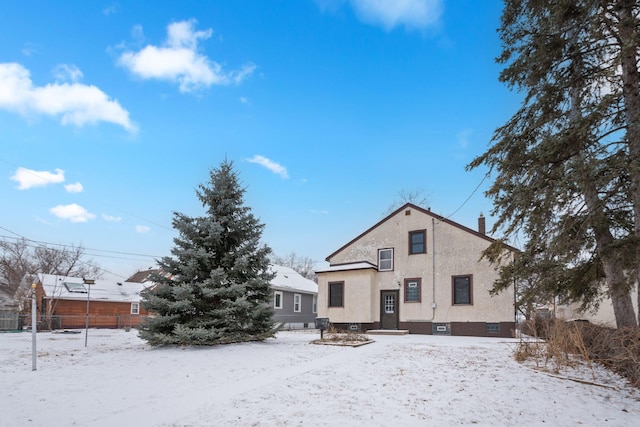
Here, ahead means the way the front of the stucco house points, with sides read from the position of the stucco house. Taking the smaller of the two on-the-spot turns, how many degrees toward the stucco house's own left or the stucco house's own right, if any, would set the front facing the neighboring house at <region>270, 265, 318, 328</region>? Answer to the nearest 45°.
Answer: approximately 135° to the stucco house's own right

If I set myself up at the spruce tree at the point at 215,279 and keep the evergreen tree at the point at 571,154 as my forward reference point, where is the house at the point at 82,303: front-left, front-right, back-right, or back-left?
back-left

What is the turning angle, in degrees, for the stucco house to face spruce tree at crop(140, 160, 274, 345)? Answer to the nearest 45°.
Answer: approximately 45° to its right

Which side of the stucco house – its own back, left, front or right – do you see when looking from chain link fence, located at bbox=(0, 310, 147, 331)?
right

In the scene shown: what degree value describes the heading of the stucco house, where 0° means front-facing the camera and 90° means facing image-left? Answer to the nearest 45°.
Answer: approximately 0°
